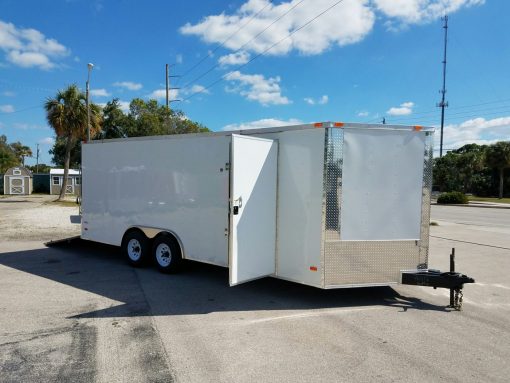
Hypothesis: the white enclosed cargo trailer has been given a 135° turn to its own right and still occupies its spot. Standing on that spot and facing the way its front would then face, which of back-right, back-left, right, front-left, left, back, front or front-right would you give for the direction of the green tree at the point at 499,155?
back-right

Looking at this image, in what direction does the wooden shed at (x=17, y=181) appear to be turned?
toward the camera

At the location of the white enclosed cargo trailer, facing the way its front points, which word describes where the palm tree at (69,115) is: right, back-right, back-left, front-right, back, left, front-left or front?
back

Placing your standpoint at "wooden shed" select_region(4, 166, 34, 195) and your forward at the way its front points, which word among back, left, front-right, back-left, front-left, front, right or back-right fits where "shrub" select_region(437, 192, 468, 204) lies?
front-left

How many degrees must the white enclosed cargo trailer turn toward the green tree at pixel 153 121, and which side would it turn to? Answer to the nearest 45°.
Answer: approximately 135° to its left

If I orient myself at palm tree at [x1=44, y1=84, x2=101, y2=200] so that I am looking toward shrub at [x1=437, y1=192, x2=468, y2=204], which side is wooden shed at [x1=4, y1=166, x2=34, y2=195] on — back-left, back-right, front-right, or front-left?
back-left

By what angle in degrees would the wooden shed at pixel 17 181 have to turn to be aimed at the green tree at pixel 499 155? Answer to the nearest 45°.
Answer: approximately 45° to its left

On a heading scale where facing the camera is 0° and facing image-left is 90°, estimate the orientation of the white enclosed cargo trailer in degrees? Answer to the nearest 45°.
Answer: approximately 315°
